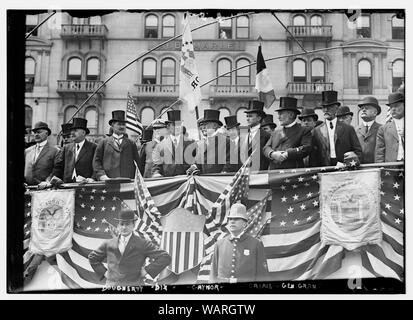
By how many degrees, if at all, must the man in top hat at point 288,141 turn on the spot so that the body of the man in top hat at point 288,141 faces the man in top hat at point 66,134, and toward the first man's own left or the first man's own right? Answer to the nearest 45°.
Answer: approximately 45° to the first man's own right

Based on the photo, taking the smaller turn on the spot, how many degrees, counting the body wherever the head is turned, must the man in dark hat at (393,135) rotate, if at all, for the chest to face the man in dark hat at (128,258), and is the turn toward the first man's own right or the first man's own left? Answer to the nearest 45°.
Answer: approximately 90° to the first man's own right

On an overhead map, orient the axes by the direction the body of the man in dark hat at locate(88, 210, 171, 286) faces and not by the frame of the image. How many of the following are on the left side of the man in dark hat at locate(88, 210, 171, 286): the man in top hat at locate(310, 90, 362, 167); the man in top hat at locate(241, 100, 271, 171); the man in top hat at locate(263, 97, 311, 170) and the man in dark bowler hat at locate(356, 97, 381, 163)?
4

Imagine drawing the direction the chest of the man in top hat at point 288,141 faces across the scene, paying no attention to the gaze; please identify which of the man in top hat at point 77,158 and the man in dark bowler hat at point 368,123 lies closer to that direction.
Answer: the man in top hat

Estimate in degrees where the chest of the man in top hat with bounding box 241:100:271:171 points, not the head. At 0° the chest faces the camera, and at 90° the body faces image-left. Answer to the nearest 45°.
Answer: approximately 45°

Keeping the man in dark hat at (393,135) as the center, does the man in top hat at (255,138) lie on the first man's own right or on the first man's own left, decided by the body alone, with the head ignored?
on the first man's own right

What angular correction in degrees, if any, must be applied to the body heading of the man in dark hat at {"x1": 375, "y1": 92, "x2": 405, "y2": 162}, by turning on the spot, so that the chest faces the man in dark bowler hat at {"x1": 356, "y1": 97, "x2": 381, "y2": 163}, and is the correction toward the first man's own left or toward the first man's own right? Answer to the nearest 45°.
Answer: approximately 90° to the first man's own right

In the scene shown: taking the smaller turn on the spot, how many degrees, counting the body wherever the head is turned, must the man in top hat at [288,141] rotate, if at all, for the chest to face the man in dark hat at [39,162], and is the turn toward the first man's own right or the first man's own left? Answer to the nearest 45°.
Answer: approximately 45° to the first man's own right

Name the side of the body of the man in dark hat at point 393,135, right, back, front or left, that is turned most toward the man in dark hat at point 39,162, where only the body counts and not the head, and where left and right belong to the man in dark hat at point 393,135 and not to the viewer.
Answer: right

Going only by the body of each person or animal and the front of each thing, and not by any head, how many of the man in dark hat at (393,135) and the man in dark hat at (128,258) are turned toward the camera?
2

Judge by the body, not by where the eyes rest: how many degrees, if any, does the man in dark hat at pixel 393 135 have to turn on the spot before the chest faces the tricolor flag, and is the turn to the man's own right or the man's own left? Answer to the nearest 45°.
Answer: approximately 90° to the man's own right

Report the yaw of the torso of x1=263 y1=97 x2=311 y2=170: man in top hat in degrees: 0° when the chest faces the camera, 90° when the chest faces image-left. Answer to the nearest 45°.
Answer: approximately 45°
